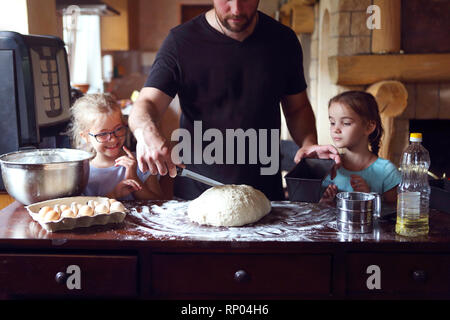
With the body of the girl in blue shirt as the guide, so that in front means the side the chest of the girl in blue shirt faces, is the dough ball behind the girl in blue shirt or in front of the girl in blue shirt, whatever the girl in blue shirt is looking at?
in front

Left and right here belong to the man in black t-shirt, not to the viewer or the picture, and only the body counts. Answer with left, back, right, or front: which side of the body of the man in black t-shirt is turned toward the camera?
front

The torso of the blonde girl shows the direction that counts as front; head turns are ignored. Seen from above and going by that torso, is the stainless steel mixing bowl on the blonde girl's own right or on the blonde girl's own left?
on the blonde girl's own right

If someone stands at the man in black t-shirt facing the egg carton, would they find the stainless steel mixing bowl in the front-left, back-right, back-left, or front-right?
front-right

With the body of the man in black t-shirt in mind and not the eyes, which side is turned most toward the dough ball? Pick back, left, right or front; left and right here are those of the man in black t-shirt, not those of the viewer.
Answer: front

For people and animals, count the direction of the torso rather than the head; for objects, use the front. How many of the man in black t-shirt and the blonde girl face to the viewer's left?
0

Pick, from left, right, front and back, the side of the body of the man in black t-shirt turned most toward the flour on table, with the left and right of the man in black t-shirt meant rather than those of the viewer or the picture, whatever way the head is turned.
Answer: front
